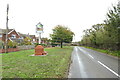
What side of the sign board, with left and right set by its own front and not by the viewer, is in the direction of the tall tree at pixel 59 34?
back

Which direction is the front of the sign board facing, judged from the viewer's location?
facing the viewer
